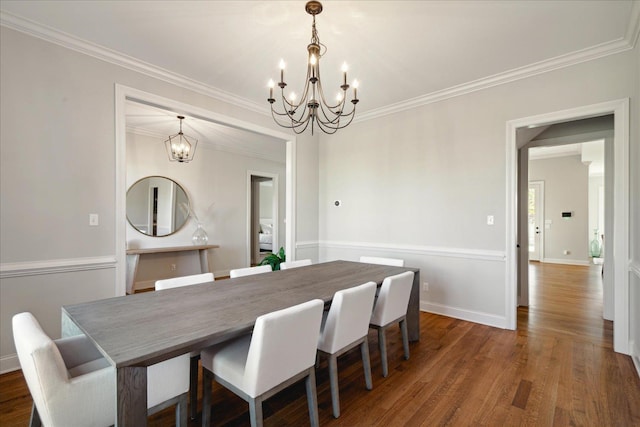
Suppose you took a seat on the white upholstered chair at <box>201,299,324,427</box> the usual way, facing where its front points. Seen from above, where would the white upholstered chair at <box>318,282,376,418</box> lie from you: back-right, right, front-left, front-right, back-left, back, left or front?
right

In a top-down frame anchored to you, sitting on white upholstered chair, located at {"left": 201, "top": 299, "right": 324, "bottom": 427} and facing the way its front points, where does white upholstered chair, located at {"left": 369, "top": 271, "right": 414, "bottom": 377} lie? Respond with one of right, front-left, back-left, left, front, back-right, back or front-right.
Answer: right

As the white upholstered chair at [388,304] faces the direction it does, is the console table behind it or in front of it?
in front

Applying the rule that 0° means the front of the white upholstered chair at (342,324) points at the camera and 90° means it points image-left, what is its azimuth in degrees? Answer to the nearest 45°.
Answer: approximately 135°

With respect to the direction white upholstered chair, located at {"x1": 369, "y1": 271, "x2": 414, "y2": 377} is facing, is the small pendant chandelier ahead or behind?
ahead

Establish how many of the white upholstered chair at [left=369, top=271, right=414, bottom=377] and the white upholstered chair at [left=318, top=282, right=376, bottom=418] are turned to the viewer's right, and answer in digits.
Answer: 0

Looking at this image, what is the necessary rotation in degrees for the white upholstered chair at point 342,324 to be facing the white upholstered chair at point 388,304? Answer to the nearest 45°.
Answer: approximately 90° to its right

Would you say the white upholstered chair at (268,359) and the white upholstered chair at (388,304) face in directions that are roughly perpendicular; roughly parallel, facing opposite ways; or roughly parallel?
roughly parallel

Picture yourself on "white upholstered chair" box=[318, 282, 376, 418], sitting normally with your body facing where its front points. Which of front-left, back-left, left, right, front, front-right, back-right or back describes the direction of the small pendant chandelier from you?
front

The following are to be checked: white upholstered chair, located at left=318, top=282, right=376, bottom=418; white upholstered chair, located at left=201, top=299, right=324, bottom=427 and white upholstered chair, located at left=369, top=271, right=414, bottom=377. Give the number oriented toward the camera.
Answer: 0

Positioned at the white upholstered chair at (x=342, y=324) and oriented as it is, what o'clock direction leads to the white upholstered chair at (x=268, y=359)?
the white upholstered chair at (x=268, y=359) is roughly at 9 o'clock from the white upholstered chair at (x=342, y=324).

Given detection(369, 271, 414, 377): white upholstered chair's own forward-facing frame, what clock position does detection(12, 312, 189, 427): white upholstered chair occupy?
detection(12, 312, 189, 427): white upholstered chair is roughly at 9 o'clock from detection(369, 271, 414, 377): white upholstered chair.

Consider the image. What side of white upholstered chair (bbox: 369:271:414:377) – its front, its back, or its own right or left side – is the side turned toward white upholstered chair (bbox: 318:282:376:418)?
left

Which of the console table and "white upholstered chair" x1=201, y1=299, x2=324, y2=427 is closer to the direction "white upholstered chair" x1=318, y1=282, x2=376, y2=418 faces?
the console table

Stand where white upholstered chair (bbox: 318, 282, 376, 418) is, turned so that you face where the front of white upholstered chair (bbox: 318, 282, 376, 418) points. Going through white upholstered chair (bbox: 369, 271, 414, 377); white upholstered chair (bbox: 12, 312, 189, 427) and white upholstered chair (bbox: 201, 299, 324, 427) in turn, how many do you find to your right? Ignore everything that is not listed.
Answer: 1

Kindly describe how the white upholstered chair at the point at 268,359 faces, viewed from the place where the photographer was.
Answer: facing away from the viewer and to the left of the viewer

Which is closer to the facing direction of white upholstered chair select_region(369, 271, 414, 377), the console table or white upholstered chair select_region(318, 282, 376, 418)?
the console table

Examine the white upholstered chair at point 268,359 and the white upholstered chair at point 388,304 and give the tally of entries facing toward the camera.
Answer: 0

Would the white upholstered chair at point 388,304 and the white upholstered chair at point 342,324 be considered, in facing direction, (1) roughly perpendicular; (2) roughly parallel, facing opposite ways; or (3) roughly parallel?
roughly parallel
